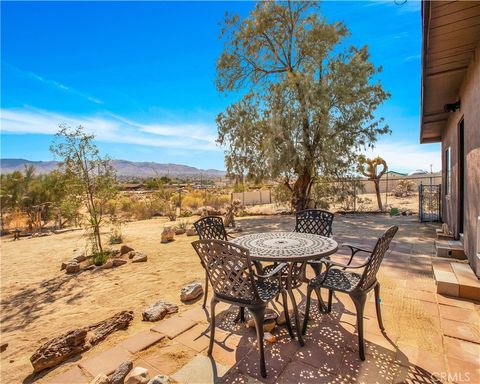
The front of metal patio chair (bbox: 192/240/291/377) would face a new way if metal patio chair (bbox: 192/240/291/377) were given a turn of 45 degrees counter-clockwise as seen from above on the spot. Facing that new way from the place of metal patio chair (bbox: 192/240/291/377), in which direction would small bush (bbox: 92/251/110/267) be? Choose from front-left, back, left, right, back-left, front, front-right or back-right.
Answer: front-left

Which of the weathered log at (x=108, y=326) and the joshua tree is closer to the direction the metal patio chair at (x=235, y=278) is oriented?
the joshua tree

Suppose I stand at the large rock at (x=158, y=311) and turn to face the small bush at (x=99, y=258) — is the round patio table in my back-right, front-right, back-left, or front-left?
back-right

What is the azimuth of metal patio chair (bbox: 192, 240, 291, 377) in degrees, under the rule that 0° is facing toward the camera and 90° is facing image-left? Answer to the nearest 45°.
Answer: approximately 225°

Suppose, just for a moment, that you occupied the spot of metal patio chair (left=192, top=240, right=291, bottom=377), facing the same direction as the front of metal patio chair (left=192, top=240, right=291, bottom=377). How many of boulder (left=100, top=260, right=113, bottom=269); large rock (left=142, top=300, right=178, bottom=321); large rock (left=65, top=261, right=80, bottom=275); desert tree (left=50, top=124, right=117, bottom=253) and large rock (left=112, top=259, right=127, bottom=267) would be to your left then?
5

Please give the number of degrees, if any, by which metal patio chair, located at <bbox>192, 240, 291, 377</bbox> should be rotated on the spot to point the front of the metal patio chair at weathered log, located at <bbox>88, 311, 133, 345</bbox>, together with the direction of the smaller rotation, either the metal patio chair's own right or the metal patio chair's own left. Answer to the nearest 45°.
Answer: approximately 90° to the metal patio chair's own left

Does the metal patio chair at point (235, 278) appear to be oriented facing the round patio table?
yes

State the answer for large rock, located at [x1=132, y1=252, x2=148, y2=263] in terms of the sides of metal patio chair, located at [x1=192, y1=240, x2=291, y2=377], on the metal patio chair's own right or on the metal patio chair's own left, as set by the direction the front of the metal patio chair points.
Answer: on the metal patio chair's own left

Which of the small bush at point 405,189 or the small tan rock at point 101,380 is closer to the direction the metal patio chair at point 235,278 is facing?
the small bush

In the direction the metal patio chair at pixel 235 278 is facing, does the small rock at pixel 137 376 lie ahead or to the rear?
to the rear

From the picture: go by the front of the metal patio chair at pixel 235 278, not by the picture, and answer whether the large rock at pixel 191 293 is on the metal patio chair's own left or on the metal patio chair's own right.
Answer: on the metal patio chair's own left

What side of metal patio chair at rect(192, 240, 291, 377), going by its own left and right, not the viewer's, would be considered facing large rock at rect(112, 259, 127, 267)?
left

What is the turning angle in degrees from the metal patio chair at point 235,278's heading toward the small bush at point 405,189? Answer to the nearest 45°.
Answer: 0° — it already faces it

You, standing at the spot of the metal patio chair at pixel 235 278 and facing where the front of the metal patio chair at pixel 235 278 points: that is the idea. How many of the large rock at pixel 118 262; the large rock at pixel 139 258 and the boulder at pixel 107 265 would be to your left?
3

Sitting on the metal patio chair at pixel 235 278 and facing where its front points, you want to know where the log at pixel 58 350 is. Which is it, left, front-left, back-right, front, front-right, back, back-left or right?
back-left

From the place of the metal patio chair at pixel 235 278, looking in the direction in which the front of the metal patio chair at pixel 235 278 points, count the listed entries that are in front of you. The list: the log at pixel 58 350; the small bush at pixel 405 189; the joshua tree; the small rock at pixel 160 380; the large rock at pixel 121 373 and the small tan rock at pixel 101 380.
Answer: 2

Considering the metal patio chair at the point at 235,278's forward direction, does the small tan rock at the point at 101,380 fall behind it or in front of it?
behind

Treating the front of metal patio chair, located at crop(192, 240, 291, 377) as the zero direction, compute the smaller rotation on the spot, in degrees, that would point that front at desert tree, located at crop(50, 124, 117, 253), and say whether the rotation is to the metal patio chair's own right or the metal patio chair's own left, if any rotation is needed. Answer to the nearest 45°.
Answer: approximately 90° to the metal patio chair's own left
